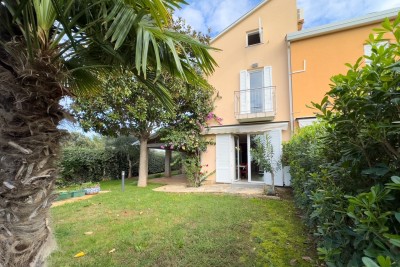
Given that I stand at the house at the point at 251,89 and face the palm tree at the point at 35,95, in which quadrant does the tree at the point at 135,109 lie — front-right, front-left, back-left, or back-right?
front-right

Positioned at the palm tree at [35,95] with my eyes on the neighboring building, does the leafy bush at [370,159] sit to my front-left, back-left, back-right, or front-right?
front-right

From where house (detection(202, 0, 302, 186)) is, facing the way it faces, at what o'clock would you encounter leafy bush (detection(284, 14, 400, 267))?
The leafy bush is roughly at 12 o'clock from the house.

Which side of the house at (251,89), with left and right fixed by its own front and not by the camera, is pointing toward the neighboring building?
left

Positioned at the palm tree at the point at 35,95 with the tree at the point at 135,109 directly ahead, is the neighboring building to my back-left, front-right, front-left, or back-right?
front-right

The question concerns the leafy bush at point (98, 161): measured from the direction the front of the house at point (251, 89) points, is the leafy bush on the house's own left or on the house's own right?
on the house's own right

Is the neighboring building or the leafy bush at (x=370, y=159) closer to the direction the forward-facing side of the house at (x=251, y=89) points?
the leafy bush

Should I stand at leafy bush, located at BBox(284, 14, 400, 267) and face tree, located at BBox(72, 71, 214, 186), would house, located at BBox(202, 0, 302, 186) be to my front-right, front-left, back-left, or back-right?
front-right

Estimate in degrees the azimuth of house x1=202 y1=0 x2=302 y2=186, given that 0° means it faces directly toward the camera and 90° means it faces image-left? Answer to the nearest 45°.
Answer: approximately 0°

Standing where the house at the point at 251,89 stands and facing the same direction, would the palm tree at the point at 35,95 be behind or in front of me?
in front

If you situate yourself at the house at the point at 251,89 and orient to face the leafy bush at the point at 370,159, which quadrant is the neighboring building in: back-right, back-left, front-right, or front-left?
front-left

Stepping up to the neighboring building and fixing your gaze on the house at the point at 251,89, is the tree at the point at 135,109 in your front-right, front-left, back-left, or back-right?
front-left

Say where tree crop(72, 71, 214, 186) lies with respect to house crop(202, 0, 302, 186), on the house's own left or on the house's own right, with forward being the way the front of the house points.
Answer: on the house's own right
